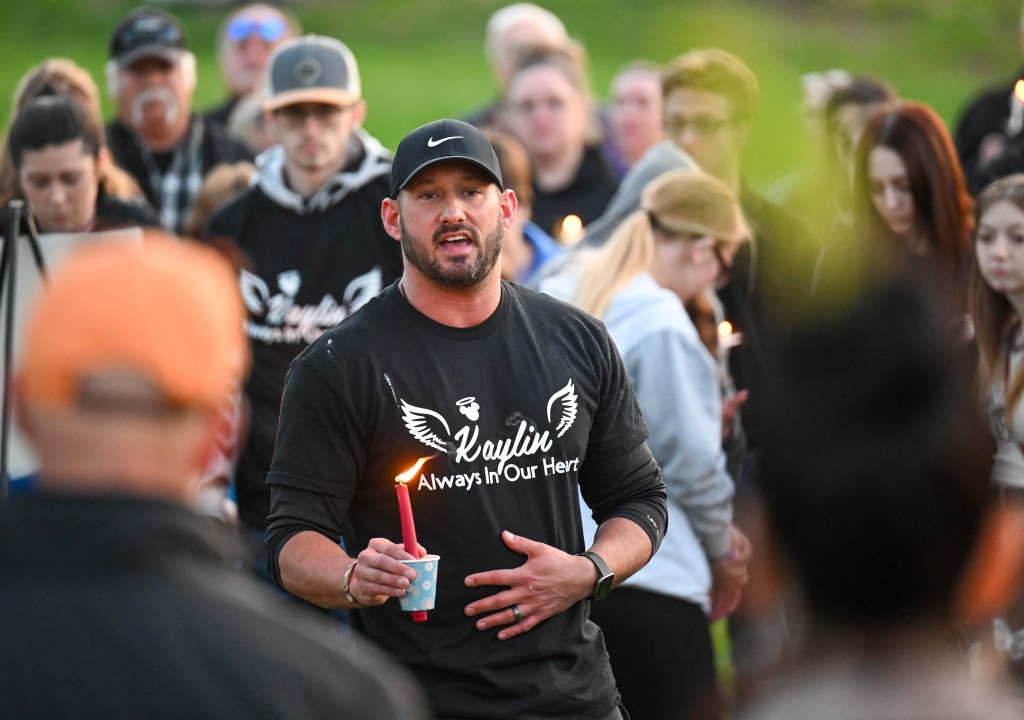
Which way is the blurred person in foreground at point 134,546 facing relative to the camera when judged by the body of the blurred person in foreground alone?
away from the camera

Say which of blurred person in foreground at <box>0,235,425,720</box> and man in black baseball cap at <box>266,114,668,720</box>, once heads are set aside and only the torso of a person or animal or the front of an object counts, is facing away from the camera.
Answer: the blurred person in foreground

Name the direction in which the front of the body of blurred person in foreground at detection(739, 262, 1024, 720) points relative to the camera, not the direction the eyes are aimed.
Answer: away from the camera

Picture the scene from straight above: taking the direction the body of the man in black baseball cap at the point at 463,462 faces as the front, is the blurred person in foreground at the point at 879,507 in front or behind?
in front

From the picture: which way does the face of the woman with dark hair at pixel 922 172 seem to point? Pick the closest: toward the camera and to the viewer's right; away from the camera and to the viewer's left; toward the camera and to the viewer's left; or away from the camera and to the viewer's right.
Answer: toward the camera and to the viewer's left

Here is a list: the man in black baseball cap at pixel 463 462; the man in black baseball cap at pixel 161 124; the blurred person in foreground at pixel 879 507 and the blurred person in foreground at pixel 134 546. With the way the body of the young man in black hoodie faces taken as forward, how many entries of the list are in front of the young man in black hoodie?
3

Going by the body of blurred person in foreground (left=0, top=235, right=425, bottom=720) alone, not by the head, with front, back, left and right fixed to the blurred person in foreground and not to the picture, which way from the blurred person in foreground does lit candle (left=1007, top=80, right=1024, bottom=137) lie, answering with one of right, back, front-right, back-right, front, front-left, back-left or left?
front-right

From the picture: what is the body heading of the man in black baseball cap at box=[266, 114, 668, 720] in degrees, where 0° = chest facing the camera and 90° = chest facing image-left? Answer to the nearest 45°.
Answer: approximately 0°

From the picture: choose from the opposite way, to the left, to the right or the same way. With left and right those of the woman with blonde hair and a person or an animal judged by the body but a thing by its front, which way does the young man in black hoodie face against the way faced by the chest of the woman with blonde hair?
to the right

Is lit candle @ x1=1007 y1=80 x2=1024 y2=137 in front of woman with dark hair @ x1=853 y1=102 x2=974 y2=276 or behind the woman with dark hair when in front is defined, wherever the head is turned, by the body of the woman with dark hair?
behind

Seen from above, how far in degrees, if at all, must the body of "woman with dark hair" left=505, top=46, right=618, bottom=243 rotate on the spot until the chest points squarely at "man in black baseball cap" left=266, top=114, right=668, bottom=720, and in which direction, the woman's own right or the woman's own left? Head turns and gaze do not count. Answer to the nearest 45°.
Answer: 0° — they already face them

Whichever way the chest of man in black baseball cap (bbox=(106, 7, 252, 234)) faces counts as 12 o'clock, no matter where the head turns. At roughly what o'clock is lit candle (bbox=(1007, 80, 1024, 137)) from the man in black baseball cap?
The lit candle is roughly at 10 o'clock from the man in black baseball cap.

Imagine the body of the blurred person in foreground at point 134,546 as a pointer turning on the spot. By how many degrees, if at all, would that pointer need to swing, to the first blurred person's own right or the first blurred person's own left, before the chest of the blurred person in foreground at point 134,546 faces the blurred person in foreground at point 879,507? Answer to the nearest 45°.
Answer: approximately 90° to the first blurred person's own right

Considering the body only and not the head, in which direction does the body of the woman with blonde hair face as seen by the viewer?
to the viewer's right

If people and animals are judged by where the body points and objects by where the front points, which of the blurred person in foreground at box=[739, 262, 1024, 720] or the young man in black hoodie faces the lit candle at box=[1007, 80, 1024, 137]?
the blurred person in foreground

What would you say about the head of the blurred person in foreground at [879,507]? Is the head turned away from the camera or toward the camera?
away from the camera
